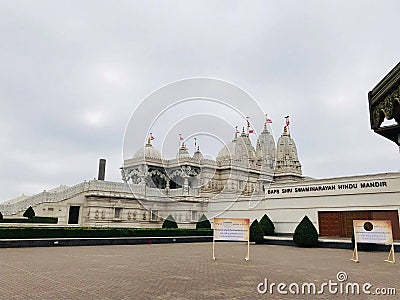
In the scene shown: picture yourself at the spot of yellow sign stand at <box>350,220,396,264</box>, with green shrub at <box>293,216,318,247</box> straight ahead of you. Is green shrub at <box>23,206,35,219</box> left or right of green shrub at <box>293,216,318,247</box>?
left

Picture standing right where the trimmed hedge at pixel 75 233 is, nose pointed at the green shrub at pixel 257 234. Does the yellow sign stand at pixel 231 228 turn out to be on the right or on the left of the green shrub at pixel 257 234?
right

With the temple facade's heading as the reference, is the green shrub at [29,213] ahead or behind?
ahead

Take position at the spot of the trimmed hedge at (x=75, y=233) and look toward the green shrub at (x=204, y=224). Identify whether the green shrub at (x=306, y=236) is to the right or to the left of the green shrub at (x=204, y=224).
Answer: right
